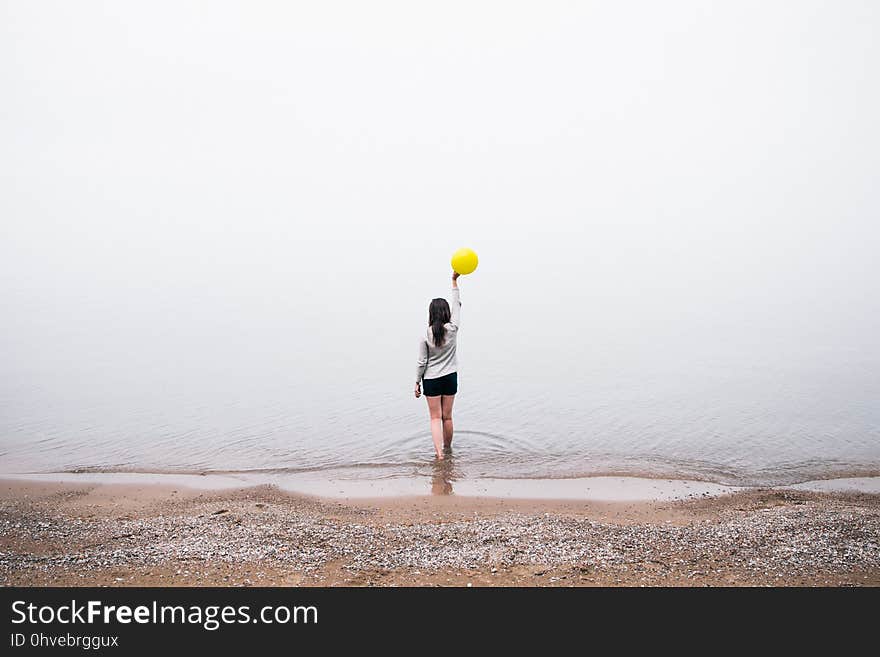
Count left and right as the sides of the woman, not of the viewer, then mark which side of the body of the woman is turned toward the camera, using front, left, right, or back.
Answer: back

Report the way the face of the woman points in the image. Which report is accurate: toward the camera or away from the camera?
away from the camera
